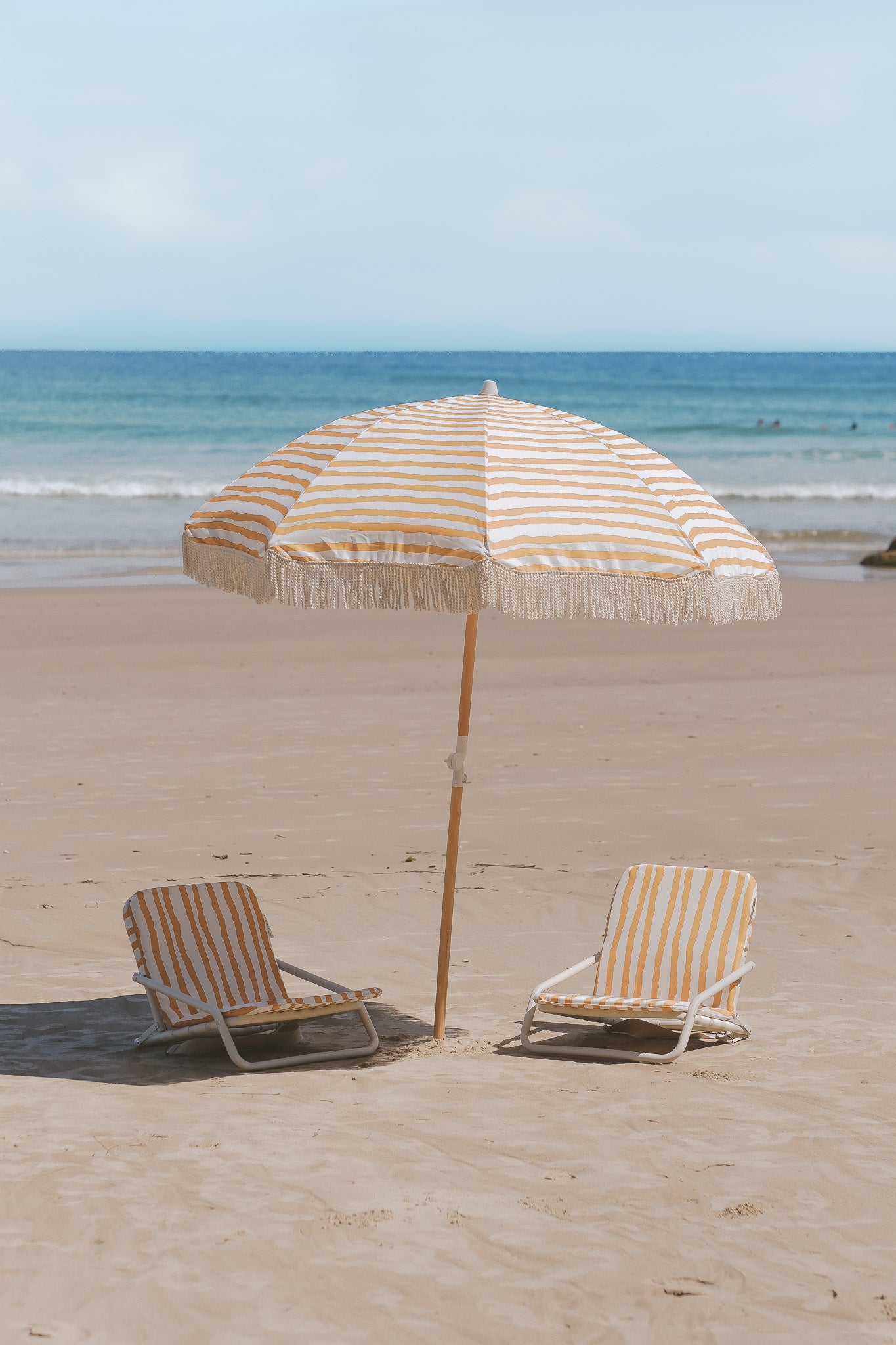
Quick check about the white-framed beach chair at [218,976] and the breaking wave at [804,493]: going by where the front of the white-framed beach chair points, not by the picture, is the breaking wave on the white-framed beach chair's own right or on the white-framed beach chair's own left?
on the white-framed beach chair's own left

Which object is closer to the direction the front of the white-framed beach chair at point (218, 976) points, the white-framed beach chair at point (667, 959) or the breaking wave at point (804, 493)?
the white-framed beach chair

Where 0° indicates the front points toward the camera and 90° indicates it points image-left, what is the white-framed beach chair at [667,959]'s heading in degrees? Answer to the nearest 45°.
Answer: approximately 45°

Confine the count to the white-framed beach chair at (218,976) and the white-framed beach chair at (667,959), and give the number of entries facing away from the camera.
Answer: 0

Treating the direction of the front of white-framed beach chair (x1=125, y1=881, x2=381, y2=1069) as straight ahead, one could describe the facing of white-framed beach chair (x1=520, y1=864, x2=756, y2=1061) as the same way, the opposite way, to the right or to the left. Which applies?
to the right

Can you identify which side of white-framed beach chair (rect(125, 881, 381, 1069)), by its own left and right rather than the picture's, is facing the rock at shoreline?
left

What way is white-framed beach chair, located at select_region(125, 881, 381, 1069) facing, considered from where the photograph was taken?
facing the viewer and to the right of the viewer

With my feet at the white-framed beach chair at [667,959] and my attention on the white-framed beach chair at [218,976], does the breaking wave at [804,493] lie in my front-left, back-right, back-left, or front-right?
back-right
